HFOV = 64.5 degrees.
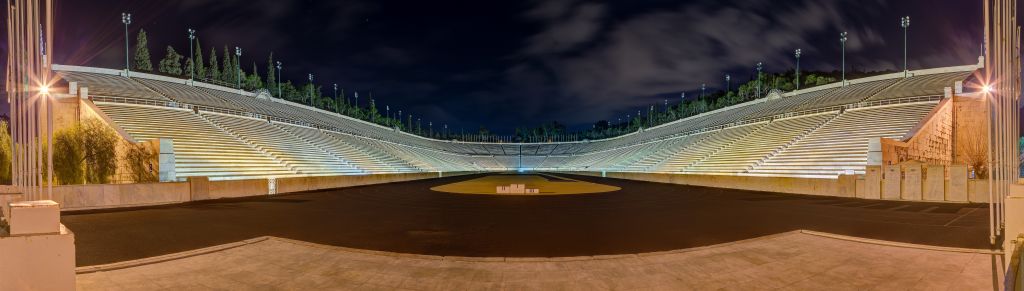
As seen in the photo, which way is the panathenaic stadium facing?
toward the camera

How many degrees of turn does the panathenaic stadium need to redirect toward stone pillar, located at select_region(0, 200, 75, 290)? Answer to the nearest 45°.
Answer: approximately 45° to its right

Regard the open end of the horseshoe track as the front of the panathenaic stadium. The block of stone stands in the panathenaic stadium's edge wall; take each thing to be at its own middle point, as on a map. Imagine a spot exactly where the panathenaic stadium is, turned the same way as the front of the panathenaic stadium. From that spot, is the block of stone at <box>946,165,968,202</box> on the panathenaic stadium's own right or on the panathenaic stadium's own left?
on the panathenaic stadium's own left
